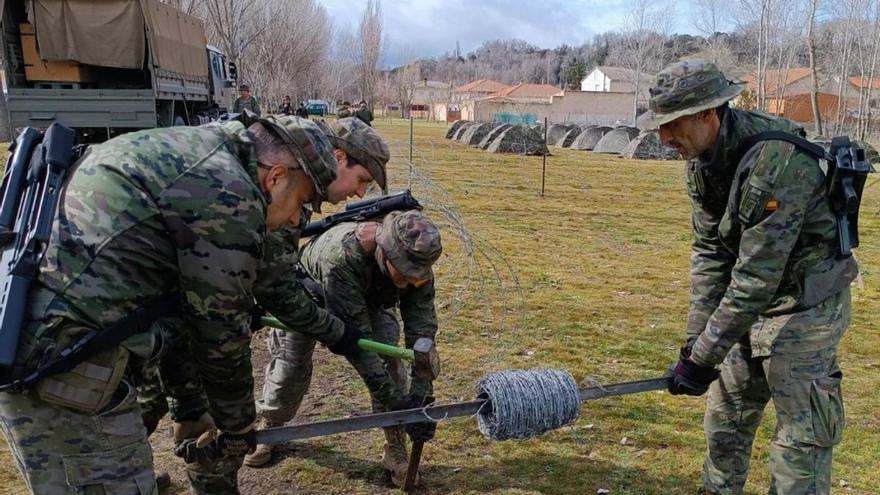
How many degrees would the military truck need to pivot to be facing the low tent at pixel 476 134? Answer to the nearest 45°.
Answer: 0° — it already faces it

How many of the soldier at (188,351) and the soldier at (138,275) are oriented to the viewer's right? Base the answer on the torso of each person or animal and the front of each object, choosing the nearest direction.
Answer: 2

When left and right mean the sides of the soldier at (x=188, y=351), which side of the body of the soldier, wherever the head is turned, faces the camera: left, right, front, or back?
right

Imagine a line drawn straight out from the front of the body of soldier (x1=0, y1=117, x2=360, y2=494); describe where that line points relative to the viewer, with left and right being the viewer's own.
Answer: facing to the right of the viewer

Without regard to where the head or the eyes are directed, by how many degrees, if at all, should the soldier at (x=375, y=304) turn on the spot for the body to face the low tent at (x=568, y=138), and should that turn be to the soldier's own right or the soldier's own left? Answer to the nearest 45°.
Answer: approximately 135° to the soldier's own left

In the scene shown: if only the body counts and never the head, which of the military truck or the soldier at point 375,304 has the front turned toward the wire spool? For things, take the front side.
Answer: the soldier

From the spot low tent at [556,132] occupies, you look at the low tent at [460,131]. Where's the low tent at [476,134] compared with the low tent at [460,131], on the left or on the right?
left

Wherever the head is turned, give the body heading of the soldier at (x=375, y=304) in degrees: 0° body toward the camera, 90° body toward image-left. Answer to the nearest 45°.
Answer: approximately 315°

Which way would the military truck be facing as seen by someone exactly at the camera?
facing away from the viewer and to the right of the viewer

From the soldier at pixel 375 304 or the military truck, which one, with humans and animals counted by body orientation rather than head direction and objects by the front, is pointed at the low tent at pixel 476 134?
the military truck

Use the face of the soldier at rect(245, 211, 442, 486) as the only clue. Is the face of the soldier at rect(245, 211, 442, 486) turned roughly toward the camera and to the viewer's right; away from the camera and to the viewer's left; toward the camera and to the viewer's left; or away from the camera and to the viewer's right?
toward the camera and to the viewer's right

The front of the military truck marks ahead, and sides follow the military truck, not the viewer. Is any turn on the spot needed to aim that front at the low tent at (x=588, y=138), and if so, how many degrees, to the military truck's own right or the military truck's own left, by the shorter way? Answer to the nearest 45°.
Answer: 0° — it already faces it
